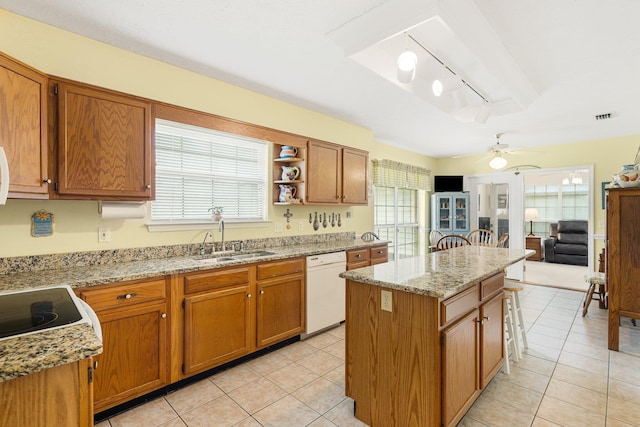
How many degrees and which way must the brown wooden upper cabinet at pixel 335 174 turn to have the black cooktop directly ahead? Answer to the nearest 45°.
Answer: approximately 90° to its right

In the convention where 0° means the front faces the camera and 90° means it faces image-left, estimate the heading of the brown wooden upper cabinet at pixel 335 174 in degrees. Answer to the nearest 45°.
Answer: approximately 315°

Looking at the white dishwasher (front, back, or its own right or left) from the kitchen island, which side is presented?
front

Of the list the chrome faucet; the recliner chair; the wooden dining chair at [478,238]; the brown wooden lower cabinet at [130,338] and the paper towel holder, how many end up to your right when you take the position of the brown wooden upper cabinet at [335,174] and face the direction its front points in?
3

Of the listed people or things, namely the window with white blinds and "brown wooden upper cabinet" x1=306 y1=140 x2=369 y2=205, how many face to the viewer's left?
0

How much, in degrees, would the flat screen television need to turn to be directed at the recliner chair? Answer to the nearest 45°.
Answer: approximately 135° to its left

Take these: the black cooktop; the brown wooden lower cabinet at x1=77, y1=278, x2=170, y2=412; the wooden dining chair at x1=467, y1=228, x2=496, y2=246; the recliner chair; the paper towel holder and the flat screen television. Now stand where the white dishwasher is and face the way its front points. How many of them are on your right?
3

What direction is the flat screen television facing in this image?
toward the camera

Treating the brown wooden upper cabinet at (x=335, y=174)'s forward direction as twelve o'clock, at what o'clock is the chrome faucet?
The chrome faucet is roughly at 3 o'clock from the brown wooden upper cabinet.

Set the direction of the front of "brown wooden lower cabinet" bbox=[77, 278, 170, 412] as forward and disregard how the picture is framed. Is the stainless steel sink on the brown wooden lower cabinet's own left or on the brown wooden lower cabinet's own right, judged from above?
on the brown wooden lower cabinet's own left

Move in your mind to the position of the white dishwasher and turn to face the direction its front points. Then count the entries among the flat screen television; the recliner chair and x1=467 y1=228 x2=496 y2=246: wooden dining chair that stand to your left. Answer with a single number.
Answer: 3

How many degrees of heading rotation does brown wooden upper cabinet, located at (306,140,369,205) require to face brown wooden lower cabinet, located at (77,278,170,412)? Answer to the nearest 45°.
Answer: approximately 90° to its right

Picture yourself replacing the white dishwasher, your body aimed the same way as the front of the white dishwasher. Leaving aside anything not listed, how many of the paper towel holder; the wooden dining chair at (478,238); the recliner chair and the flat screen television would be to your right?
1

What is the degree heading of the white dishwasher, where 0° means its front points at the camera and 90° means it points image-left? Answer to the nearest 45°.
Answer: approximately 315°

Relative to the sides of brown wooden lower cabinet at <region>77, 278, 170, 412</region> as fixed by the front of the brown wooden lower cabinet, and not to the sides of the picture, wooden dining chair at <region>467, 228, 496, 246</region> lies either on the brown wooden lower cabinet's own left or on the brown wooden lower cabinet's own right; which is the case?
on the brown wooden lower cabinet's own left

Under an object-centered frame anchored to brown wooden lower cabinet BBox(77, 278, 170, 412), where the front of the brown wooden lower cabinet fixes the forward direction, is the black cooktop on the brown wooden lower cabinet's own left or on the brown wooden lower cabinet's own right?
on the brown wooden lower cabinet's own right

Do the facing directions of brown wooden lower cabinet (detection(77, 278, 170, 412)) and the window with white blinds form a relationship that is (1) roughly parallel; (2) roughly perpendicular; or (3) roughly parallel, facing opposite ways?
roughly parallel

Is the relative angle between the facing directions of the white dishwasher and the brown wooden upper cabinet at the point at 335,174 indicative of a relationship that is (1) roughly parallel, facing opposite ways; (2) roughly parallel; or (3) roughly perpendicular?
roughly parallel
